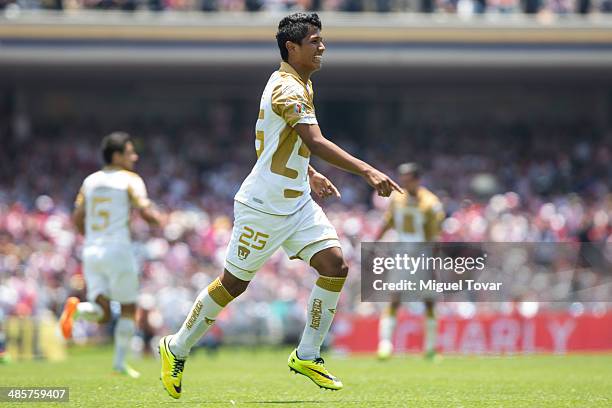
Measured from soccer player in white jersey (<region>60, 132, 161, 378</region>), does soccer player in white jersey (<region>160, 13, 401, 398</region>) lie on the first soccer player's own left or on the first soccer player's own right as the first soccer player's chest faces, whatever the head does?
on the first soccer player's own right

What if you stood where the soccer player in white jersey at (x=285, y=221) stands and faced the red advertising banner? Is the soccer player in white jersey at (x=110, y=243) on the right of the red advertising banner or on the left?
left

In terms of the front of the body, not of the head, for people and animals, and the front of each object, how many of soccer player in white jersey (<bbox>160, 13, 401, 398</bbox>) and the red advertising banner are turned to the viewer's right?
1

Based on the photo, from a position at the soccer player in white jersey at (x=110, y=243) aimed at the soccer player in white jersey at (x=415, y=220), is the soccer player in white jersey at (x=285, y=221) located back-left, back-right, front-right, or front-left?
back-right

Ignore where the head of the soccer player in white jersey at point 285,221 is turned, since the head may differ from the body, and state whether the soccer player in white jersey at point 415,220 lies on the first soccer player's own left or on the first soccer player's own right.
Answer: on the first soccer player's own left

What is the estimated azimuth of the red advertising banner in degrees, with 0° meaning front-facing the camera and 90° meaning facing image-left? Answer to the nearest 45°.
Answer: approximately 0°

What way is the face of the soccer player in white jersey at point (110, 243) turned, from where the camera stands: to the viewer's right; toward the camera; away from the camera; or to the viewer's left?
to the viewer's right

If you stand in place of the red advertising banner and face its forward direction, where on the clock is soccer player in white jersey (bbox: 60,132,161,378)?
The soccer player in white jersey is roughly at 1 o'clock from the red advertising banner.

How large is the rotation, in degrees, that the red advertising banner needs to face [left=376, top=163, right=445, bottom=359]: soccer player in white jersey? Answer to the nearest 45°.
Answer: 0° — it already faces them

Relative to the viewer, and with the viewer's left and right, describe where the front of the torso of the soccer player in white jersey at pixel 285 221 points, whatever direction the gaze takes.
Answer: facing to the right of the viewer

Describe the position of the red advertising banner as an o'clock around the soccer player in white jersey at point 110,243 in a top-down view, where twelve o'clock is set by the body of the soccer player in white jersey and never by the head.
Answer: The red advertising banner is roughly at 12 o'clock from the soccer player in white jersey.
